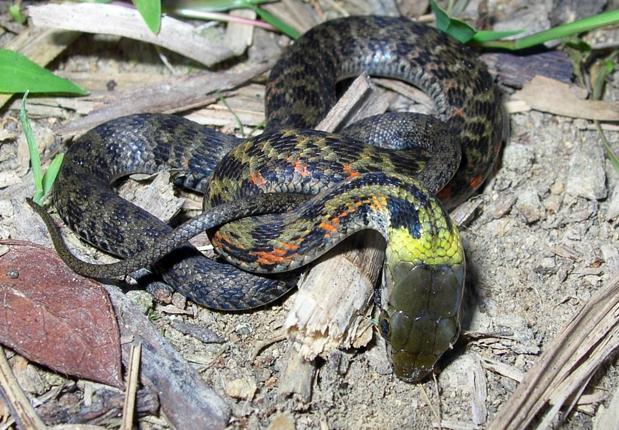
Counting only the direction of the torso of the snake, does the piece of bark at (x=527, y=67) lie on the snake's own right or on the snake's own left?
on the snake's own left

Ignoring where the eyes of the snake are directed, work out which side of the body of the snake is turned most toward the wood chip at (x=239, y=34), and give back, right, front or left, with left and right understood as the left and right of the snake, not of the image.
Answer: back

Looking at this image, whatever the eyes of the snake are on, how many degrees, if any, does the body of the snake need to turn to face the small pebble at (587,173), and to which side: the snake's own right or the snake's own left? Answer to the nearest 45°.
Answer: approximately 90° to the snake's own left

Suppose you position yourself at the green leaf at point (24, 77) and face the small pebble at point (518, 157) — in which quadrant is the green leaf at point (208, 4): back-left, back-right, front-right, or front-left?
front-left

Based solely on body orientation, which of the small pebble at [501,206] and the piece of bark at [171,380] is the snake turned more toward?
the piece of bark

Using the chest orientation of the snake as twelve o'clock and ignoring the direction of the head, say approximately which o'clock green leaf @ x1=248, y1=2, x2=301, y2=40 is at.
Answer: The green leaf is roughly at 6 o'clock from the snake.

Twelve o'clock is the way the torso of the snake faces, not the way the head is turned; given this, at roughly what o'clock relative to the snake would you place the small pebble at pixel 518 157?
The small pebble is roughly at 8 o'clock from the snake.

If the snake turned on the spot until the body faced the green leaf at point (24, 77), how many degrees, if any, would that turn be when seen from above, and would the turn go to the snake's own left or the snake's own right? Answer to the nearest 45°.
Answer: approximately 135° to the snake's own right

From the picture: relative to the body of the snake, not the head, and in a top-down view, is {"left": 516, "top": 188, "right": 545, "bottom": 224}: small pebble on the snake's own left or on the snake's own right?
on the snake's own left

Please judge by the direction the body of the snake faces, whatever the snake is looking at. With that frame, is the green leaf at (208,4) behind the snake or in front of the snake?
behind

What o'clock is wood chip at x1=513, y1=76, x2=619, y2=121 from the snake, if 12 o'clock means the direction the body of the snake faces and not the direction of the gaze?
The wood chip is roughly at 8 o'clock from the snake.

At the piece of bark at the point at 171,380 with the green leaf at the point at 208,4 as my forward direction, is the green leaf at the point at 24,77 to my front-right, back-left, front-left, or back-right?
front-left

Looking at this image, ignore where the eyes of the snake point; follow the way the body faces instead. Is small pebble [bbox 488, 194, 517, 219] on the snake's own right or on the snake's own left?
on the snake's own left

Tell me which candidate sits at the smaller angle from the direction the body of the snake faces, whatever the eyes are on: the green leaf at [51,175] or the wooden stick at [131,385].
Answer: the wooden stick

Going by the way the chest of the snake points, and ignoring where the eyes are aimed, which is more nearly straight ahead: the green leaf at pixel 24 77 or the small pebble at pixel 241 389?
the small pebble

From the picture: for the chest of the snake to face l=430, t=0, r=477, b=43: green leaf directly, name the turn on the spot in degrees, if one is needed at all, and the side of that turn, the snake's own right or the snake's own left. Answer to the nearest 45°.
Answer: approximately 135° to the snake's own left

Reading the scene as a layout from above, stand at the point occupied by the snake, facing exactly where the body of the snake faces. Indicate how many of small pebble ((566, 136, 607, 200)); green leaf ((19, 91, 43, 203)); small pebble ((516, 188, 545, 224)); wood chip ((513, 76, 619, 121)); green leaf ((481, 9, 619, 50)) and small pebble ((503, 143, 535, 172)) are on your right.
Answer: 1
